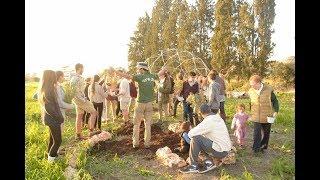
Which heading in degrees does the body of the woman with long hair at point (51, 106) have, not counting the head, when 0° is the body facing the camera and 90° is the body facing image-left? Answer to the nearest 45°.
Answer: approximately 225°

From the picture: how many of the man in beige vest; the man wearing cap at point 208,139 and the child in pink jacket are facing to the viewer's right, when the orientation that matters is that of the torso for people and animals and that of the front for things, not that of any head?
0

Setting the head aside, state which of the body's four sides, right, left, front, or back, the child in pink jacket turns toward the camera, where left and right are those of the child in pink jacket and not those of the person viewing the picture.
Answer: front

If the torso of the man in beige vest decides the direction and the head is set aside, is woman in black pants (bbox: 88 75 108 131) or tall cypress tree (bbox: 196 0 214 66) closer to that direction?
the woman in black pants

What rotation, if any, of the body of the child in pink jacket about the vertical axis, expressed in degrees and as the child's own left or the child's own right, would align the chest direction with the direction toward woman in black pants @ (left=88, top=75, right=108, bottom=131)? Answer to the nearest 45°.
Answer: approximately 90° to the child's own right

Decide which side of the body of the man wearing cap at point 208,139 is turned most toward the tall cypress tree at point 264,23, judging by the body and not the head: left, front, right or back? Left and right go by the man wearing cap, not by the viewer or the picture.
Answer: right

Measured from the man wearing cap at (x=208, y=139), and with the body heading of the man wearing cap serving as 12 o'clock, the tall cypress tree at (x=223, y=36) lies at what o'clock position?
The tall cypress tree is roughly at 3 o'clock from the man wearing cap.

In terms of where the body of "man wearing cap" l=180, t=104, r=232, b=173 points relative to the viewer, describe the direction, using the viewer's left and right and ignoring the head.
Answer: facing to the left of the viewer

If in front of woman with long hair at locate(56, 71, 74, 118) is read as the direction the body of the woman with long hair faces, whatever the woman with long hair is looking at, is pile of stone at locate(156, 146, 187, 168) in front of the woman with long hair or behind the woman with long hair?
in front

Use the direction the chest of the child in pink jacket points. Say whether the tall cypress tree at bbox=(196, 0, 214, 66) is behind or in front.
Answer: behind

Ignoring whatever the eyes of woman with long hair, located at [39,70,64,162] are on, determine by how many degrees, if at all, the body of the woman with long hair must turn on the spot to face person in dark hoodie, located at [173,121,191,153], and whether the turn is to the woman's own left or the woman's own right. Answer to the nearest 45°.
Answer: approximately 45° to the woman's own right

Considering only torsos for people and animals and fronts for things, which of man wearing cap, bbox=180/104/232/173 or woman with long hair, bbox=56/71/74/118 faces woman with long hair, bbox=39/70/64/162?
the man wearing cap

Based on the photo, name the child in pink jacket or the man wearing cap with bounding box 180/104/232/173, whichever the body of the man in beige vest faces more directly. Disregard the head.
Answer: the man wearing cap

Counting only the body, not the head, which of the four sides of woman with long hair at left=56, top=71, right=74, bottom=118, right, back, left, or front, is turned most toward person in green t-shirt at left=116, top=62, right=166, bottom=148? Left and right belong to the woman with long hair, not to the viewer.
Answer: front

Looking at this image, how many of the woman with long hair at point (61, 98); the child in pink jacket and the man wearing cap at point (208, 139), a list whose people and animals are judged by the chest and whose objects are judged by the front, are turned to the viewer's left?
1

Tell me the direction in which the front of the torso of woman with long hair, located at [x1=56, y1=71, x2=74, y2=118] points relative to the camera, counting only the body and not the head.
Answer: to the viewer's right

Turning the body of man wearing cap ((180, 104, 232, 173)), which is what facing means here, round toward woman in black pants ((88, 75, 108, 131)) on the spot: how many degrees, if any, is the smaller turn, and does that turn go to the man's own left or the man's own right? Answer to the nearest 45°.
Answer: approximately 45° to the man's own right

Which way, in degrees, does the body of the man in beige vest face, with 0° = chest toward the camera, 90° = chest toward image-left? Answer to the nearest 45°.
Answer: approximately 45°

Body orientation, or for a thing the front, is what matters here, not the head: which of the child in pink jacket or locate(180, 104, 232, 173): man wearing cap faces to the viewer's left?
the man wearing cap
